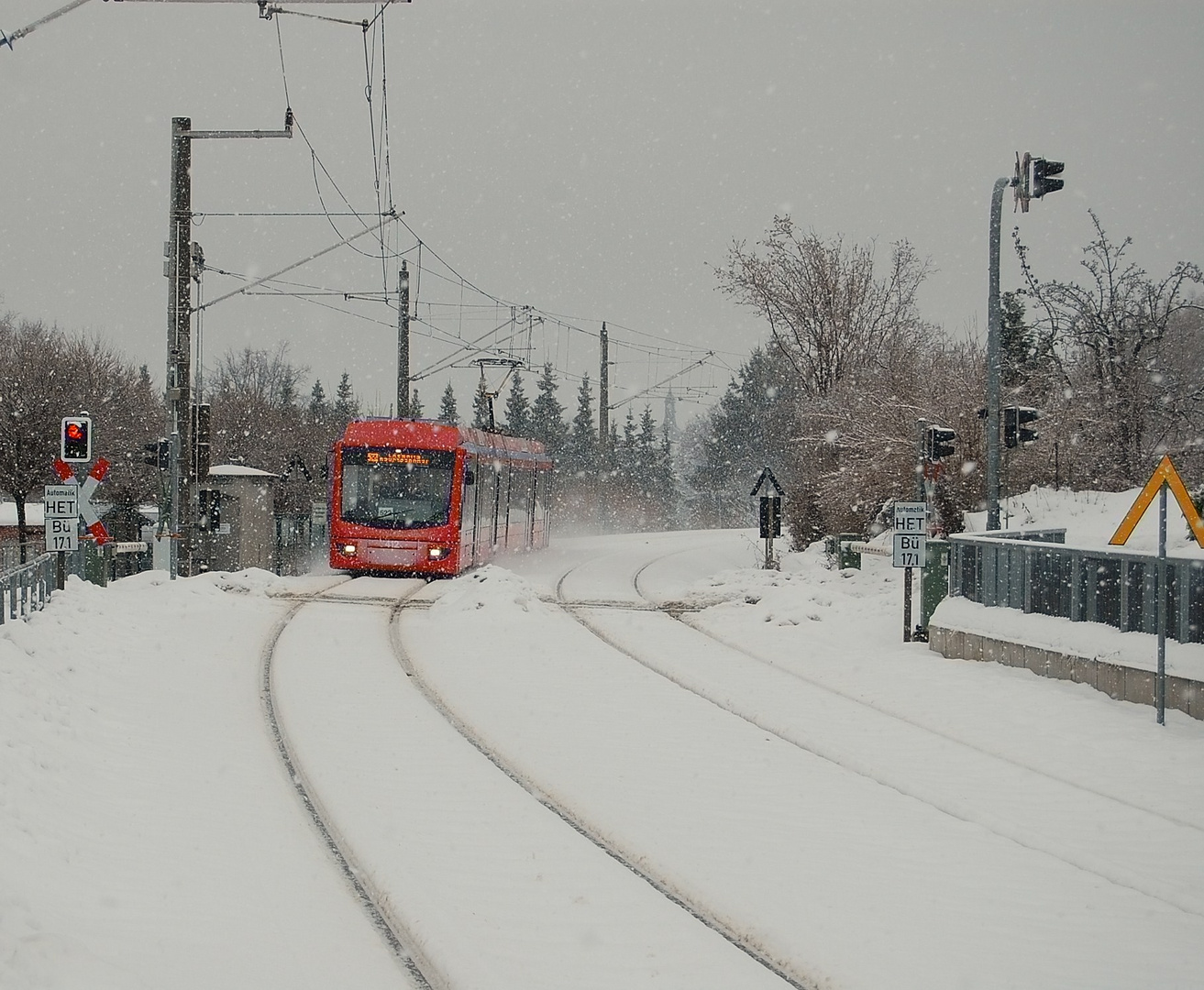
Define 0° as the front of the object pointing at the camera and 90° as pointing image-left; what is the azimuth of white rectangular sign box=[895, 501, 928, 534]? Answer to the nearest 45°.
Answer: approximately 0°

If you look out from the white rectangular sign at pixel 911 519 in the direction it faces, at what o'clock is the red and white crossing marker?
The red and white crossing marker is roughly at 3 o'clock from the white rectangular sign.

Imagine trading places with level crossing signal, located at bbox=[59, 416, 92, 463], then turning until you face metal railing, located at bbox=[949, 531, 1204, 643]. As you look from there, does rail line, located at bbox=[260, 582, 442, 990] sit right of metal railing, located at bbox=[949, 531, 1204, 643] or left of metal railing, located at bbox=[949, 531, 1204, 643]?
right

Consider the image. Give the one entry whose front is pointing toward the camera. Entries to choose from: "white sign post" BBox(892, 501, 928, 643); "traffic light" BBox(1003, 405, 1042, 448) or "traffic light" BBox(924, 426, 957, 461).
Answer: the white sign post

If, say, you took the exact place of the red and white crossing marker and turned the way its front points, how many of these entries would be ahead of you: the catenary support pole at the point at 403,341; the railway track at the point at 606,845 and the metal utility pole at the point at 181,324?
1

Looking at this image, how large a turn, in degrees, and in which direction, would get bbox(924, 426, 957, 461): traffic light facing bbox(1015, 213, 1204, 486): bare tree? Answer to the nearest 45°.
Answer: approximately 90° to its left

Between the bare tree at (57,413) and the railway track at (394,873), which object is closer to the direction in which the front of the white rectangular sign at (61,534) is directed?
the railway track

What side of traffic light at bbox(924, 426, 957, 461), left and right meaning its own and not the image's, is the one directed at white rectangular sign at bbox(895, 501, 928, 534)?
right
